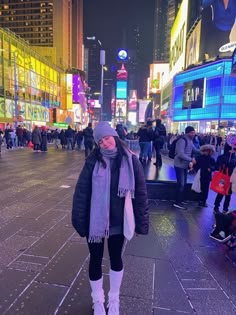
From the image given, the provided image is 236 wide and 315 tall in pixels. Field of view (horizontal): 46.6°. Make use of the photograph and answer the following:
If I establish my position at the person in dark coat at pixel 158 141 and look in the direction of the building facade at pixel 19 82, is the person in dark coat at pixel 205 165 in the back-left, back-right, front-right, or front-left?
back-left

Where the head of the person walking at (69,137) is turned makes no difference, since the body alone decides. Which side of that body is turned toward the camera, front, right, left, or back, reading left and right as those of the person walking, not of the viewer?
back

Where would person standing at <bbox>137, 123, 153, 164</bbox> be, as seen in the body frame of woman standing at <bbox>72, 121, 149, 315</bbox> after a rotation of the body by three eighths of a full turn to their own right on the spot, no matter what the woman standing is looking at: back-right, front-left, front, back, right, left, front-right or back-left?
front-right

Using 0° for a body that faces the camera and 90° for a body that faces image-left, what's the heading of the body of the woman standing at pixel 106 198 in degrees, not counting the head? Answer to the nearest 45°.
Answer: approximately 0°

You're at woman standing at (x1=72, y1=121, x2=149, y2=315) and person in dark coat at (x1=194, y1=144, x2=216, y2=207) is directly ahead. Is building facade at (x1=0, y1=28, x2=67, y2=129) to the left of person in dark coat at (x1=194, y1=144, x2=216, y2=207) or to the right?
left

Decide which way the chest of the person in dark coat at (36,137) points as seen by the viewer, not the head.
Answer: away from the camera
